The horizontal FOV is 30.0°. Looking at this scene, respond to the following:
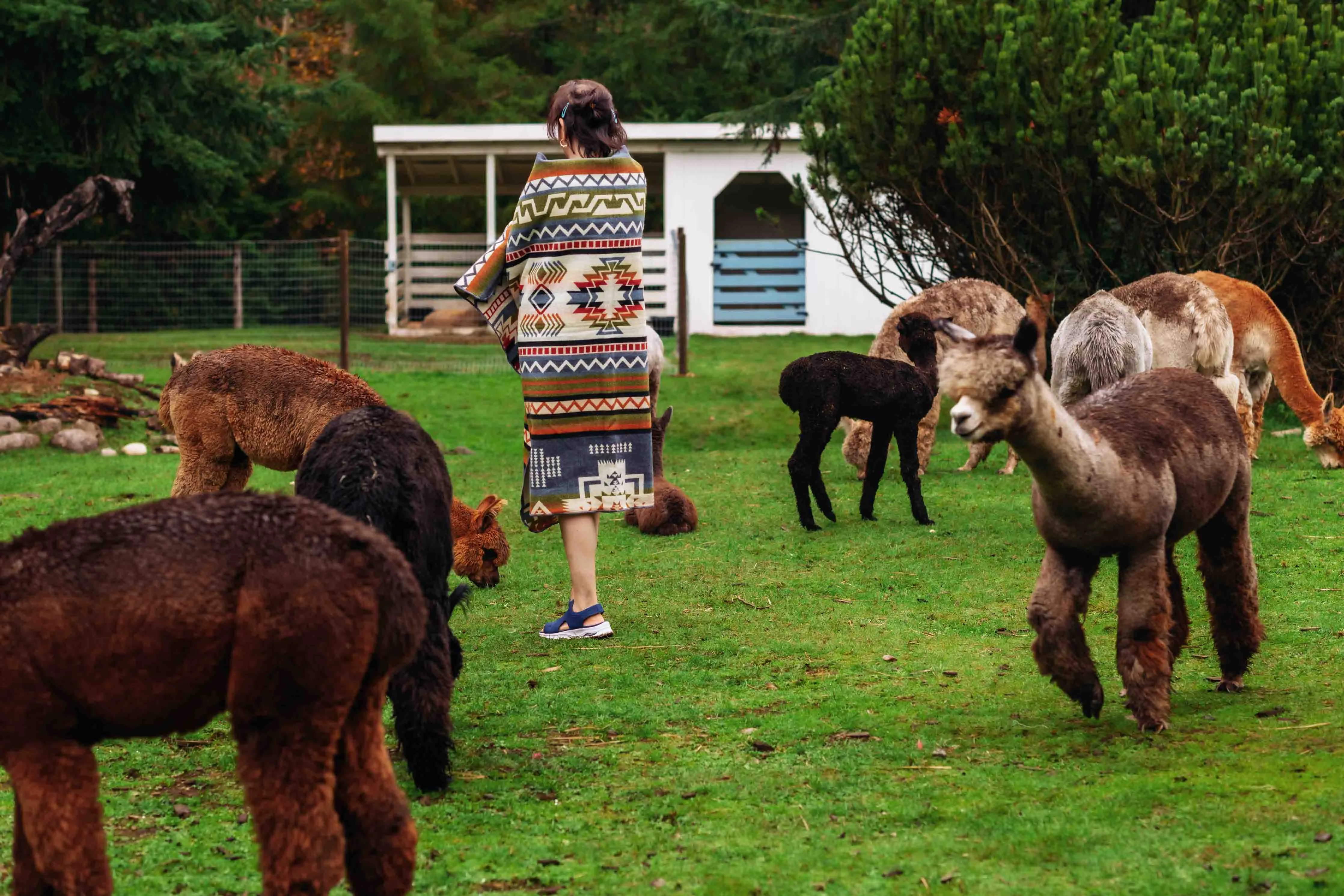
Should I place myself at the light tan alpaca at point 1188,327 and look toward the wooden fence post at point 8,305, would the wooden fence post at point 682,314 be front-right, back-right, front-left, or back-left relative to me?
front-right

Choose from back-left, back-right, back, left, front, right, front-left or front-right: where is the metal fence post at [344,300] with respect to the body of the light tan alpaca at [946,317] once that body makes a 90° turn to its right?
front-left

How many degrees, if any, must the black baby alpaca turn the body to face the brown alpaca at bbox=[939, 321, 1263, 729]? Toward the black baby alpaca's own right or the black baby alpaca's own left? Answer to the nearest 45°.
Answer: approximately 90° to the black baby alpaca's own right

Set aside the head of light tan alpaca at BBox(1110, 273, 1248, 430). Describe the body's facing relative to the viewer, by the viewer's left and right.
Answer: facing away from the viewer and to the left of the viewer

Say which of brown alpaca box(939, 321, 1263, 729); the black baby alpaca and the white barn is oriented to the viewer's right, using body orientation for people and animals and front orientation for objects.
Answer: the black baby alpaca

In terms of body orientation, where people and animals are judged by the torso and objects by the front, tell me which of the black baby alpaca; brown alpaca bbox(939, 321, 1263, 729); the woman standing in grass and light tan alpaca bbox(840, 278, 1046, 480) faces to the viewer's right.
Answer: the black baby alpaca

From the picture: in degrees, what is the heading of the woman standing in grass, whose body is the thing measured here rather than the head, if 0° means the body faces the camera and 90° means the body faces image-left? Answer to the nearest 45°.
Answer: approximately 135°

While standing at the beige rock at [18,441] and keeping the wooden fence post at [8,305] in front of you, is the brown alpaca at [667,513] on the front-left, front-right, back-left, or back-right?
back-right

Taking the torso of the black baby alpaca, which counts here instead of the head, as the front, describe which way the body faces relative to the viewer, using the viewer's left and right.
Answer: facing to the right of the viewer

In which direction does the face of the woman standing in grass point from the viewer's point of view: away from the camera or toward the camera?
away from the camera

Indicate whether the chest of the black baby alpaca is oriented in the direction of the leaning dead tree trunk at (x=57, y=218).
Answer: no

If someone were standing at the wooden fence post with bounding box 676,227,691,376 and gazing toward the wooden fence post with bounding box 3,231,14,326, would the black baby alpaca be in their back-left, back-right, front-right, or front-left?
back-left
